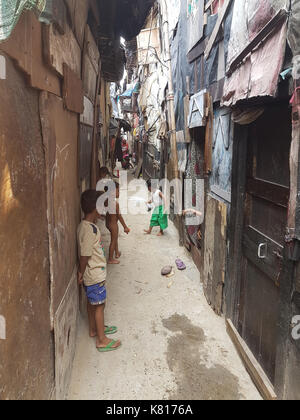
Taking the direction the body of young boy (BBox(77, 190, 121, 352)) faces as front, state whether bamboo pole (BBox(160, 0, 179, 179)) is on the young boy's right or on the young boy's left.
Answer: on the young boy's left

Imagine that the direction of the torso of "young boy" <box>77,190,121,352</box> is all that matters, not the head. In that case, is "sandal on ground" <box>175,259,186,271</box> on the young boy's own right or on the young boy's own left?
on the young boy's own left

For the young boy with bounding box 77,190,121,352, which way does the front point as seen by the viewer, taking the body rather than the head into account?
to the viewer's right

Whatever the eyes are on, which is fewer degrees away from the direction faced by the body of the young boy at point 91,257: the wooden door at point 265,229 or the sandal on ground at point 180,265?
the wooden door
